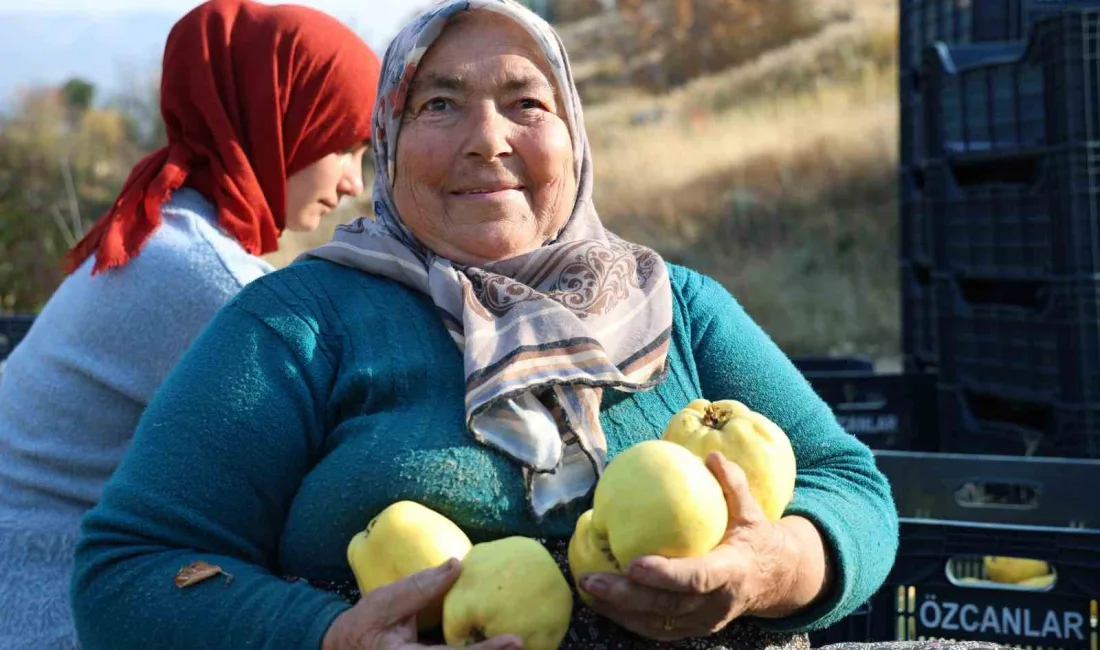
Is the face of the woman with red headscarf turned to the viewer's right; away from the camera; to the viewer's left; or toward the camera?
to the viewer's right

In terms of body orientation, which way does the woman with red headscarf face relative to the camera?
to the viewer's right

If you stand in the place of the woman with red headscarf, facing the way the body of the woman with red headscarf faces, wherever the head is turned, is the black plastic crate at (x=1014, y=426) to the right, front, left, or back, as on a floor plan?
front

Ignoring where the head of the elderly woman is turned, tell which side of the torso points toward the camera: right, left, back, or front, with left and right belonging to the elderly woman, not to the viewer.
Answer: front

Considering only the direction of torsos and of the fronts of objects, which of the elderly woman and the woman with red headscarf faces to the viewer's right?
the woman with red headscarf

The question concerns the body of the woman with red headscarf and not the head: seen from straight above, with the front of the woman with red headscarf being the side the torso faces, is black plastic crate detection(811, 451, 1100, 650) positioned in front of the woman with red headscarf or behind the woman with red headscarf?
in front

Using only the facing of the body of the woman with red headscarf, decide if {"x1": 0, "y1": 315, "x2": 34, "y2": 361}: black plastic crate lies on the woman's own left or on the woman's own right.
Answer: on the woman's own left

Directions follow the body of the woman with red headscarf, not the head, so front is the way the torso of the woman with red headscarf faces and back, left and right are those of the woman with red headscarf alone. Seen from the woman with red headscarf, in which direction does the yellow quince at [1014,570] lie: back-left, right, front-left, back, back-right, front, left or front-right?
front

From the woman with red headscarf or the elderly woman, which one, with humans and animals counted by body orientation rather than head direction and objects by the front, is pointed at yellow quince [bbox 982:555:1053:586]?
the woman with red headscarf

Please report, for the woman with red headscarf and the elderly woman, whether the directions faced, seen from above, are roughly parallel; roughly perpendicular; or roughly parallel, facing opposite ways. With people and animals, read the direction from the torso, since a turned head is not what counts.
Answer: roughly perpendicular

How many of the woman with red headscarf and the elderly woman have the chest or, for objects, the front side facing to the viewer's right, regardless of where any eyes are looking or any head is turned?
1

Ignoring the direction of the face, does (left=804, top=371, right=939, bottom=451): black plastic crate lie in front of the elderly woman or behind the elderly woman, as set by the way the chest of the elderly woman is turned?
behind
